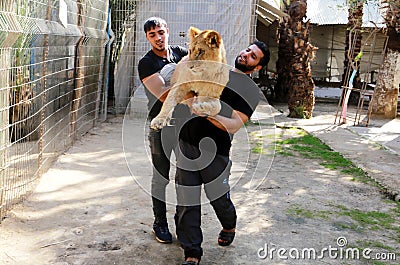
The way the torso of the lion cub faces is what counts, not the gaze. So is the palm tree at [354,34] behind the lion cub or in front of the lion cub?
behind

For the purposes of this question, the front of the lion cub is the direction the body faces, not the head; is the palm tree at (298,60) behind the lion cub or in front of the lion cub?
behind

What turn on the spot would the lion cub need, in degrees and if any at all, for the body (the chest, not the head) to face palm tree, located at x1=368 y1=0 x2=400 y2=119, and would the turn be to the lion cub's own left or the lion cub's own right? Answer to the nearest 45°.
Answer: approximately 180°

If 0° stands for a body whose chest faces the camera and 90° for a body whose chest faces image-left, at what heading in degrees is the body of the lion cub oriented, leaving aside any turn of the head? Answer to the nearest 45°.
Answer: approximately 45°

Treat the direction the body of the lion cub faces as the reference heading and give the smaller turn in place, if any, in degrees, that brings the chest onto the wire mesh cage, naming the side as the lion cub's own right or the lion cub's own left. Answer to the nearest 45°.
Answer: approximately 90° to the lion cub's own right
